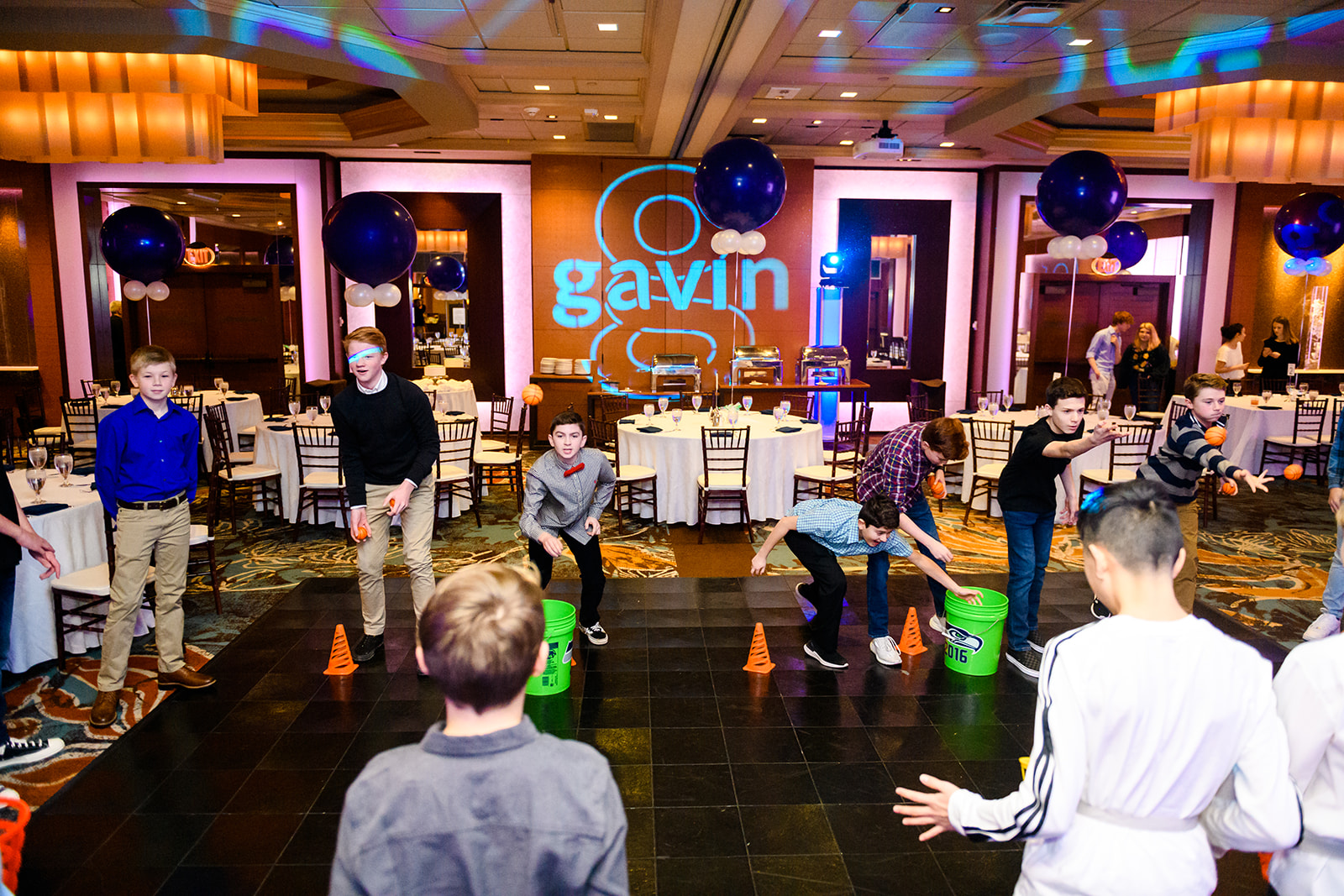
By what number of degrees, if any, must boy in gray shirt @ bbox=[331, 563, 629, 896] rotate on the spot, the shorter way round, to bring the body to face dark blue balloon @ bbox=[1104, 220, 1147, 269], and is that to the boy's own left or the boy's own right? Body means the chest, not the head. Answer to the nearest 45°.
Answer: approximately 45° to the boy's own right

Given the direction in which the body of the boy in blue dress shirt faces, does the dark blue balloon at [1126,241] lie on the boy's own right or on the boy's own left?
on the boy's own left

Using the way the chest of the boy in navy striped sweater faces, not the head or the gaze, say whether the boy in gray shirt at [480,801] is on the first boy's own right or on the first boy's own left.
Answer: on the first boy's own right

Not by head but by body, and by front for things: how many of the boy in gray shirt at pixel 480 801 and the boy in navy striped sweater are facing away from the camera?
1

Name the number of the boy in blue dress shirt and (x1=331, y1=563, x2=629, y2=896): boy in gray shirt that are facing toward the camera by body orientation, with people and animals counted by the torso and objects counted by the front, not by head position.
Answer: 1

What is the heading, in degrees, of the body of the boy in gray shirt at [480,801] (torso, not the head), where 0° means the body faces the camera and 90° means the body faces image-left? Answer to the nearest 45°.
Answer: approximately 180°

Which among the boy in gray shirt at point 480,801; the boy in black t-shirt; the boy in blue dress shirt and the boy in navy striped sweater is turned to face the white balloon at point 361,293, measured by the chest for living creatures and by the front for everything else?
the boy in gray shirt

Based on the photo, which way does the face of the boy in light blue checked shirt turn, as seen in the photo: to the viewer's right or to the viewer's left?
to the viewer's right
